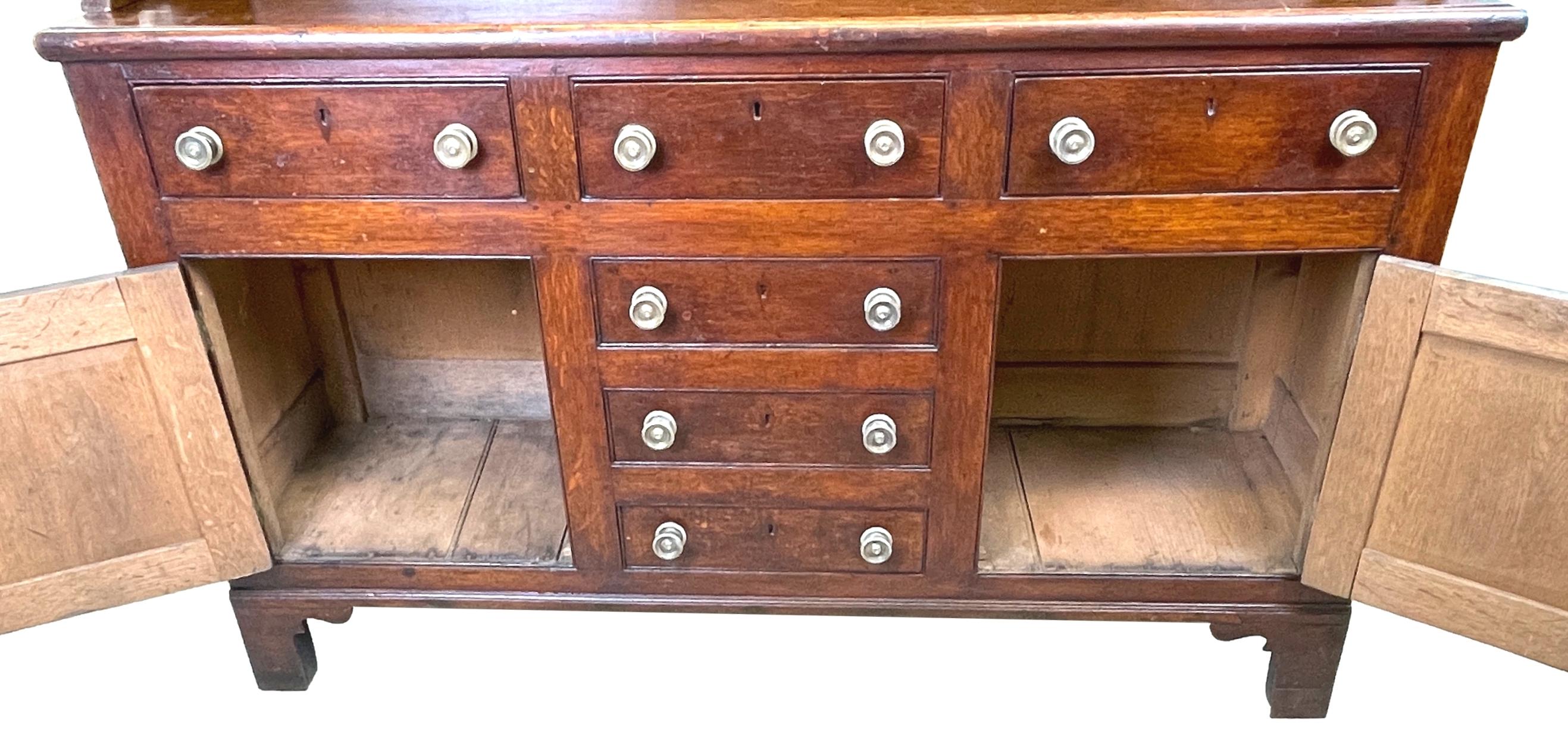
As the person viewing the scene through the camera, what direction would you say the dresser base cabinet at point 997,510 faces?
facing the viewer
